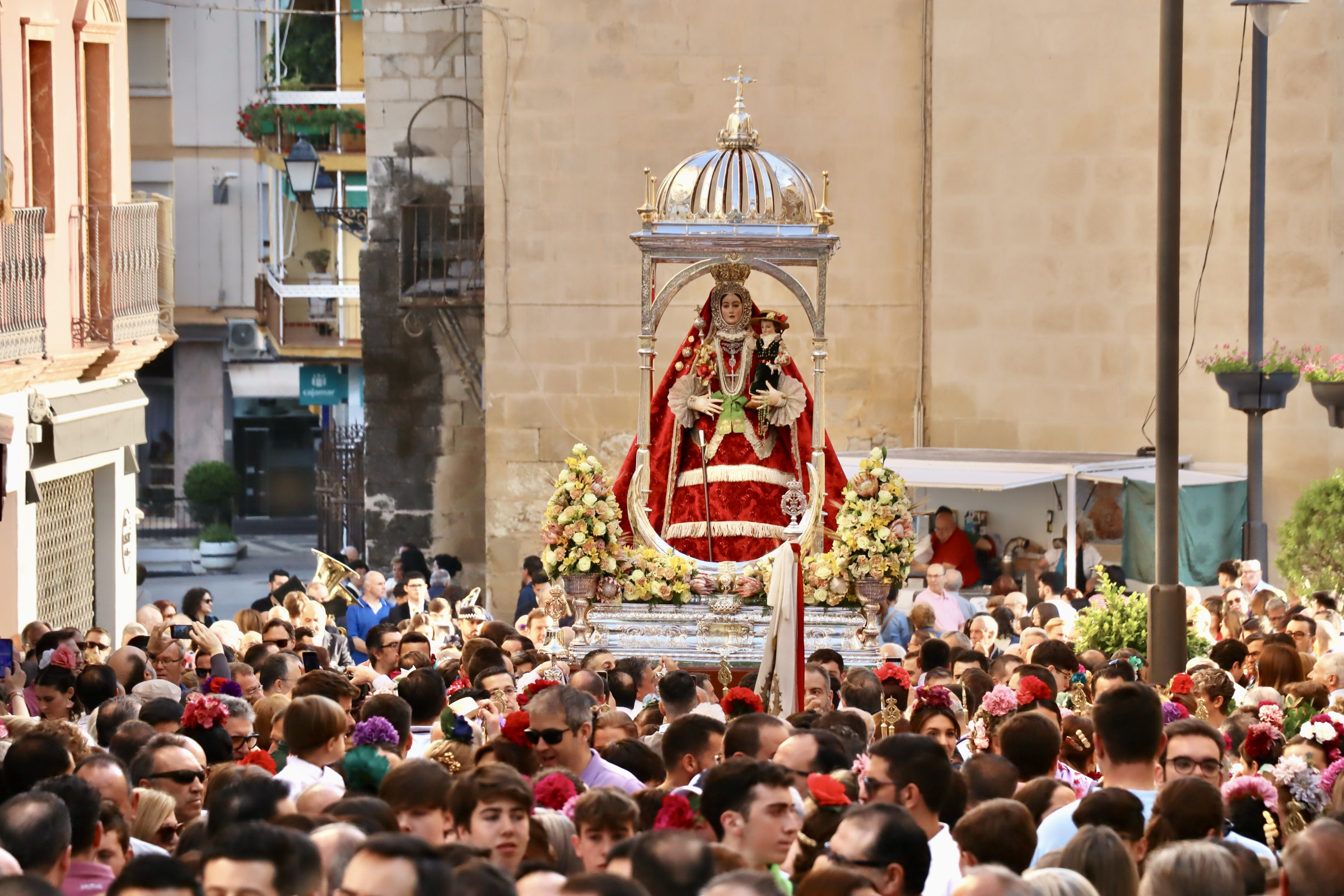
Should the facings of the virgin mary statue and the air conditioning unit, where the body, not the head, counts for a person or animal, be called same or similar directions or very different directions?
same or similar directions

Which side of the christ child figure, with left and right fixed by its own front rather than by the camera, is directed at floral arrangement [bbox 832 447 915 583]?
left

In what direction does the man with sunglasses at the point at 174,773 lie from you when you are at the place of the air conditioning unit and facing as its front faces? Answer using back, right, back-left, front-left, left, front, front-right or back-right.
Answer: front

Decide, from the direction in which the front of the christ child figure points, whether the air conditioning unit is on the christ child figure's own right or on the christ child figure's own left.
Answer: on the christ child figure's own right

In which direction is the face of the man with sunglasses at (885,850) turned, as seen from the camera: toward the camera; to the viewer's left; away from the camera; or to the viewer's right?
to the viewer's left

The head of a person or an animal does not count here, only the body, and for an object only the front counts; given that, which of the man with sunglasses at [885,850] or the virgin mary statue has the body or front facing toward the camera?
the virgin mary statue

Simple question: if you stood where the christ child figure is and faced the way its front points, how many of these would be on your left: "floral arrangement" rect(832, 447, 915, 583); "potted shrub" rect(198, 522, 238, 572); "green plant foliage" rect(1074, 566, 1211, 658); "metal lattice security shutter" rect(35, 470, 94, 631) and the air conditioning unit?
2

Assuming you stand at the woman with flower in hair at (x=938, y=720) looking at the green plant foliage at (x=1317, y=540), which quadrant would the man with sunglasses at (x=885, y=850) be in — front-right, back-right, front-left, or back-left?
back-right

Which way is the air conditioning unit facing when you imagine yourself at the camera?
facing the viewer

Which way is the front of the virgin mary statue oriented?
toward the camera

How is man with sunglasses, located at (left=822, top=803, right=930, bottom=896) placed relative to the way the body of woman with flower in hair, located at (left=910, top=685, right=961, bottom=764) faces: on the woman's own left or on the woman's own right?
on the woman's own right

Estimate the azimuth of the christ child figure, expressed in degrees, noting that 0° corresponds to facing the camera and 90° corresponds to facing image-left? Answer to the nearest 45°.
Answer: approximately 45°

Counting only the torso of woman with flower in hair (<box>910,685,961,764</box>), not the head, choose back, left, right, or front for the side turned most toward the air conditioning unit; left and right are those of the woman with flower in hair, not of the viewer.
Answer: back

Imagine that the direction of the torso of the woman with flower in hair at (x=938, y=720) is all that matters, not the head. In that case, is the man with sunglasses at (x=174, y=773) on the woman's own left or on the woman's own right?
on the woman's own right

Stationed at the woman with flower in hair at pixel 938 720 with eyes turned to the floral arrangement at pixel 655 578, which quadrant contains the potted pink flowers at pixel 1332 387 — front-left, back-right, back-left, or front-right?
front-right
